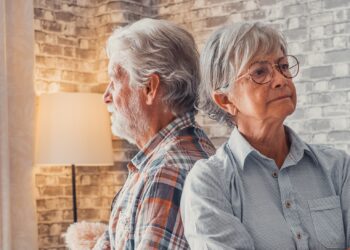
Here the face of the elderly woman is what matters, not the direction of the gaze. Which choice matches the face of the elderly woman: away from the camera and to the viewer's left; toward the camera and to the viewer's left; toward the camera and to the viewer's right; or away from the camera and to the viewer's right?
toward the camera and to the viewer's right

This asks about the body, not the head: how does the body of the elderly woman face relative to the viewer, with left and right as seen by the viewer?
facing the viewer and to the right of the viewer

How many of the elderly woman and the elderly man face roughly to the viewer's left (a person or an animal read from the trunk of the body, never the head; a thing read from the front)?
1

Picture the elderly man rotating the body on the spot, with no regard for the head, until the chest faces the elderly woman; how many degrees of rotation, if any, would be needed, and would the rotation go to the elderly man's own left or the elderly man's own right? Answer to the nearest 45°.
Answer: approximately 135° to the elderly man's own left

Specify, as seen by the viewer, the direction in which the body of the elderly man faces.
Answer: to the viewer's left

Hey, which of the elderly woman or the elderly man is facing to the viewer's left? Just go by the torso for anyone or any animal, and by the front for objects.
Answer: the elderly man

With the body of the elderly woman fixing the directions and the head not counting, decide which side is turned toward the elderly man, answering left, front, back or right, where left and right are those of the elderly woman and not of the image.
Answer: back

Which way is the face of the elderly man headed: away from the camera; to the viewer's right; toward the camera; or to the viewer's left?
to the viewer's left
